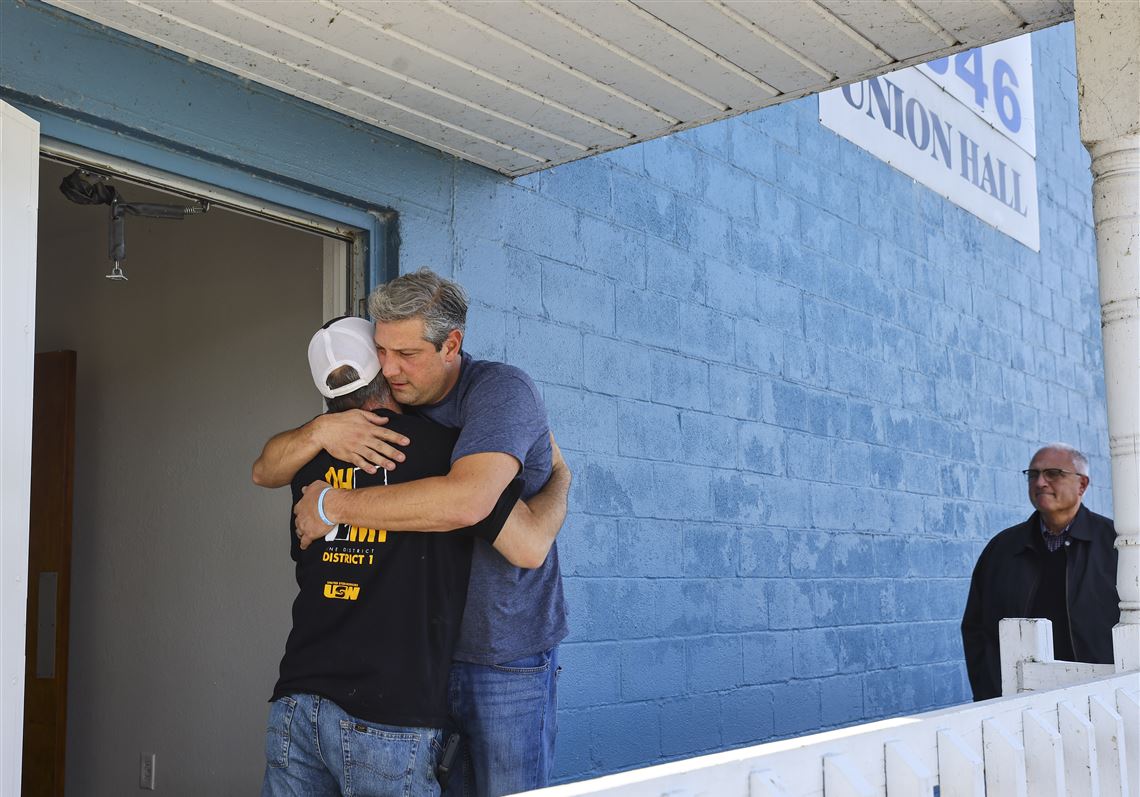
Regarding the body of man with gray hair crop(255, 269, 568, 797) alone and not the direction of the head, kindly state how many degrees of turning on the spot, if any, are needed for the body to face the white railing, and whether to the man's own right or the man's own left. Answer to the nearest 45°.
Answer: approximately 90° to the man's own left

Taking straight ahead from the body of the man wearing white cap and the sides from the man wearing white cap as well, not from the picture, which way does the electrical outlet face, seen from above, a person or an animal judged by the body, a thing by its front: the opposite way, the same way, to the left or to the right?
the opposite way

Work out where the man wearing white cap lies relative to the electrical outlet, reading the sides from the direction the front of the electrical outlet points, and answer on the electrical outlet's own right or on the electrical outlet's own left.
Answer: on the electrical outlet's own left

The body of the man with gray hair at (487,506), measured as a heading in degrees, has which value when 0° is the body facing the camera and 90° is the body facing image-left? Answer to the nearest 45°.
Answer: approximately 45°

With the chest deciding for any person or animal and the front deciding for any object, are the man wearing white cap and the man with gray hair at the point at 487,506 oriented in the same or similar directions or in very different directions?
very different directions

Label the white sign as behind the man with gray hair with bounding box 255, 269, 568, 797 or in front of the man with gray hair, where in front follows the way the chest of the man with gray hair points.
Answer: behind

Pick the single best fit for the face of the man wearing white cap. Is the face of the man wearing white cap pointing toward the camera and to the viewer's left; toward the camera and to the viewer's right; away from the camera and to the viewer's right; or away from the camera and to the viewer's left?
away from the camera and to the viewer's right

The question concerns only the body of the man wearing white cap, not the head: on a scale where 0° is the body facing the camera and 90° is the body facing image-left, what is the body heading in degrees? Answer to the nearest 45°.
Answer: approximately 225°

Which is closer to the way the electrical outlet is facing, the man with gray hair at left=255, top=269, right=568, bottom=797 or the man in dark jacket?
the man with gray hair

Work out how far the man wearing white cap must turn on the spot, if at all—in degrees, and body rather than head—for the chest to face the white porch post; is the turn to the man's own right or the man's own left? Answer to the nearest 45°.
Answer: approximately 45° to the man's own right

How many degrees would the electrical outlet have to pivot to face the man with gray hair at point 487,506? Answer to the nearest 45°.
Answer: approximately 45° to its left

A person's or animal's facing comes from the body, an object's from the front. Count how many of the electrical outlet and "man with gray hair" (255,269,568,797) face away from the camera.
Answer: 0
